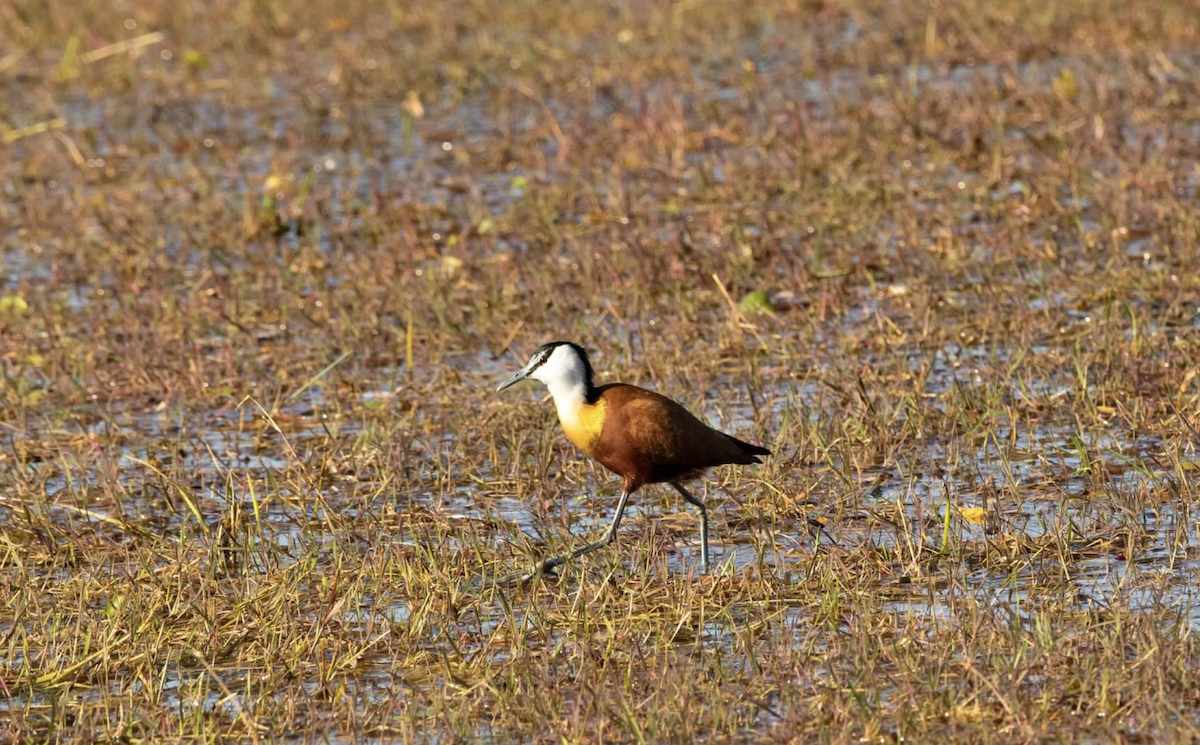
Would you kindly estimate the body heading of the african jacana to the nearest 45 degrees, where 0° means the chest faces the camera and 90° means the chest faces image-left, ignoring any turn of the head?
approximately 90°
